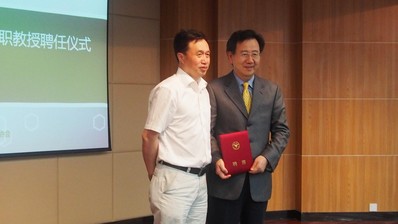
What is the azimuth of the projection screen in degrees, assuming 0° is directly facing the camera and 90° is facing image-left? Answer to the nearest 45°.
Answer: approximately 315°

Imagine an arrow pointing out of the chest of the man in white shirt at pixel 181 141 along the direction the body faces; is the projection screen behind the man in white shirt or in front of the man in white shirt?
behind

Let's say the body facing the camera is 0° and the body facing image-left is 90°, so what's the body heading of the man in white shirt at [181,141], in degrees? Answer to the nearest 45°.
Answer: approximately 315°

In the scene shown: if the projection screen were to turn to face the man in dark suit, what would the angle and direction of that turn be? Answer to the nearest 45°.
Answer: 0° — it already faces them
